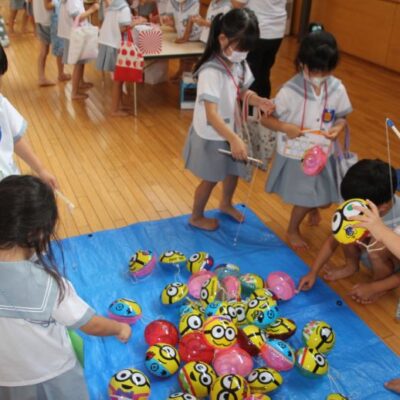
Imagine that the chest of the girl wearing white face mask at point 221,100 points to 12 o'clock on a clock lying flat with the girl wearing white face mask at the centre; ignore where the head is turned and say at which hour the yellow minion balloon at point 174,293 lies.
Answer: The yellow minion balloon is roughly at 2 o'clock from the girl wearing white face mask.

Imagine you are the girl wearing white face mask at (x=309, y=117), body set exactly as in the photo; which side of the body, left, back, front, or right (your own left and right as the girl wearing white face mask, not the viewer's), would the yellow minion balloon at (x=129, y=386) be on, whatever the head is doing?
front

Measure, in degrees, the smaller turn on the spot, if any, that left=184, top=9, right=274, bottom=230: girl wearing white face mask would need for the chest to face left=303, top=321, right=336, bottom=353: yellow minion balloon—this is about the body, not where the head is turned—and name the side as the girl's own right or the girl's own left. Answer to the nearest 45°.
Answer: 0° — they already face it

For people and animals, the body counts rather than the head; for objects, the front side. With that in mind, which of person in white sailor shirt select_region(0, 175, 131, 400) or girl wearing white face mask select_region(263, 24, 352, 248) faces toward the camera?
the girl wearing white face mask

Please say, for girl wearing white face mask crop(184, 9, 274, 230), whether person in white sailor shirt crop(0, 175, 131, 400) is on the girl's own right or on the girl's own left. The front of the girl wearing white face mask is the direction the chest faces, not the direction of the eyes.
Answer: on the girl's own right

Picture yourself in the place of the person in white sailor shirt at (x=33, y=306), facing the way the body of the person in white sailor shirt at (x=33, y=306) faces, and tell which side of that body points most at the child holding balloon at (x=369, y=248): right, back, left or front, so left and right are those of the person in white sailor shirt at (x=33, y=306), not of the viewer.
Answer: front

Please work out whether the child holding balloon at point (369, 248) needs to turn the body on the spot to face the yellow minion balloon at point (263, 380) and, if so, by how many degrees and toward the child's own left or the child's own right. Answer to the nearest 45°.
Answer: approximately 45° to the child's own left

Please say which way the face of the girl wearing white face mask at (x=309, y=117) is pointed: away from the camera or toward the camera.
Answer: toward the camera

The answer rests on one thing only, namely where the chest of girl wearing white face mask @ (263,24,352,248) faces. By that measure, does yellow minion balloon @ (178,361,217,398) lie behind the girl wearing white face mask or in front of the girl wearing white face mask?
in front

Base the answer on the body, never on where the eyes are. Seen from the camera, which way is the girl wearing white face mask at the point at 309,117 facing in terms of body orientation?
toward the camera

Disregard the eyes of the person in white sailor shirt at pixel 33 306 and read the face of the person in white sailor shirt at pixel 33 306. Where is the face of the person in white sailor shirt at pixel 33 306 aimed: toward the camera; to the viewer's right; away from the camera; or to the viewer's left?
away from the camera

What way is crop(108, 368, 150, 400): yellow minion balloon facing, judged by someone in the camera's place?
facing the viewer

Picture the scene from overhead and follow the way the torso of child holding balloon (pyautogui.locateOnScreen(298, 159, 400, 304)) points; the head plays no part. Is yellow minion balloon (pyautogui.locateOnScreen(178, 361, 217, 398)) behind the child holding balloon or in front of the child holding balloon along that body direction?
in front

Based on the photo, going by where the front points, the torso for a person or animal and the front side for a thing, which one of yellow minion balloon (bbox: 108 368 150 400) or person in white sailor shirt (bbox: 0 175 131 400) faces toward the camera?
the yellow minion balloon
